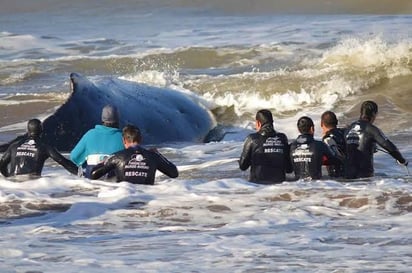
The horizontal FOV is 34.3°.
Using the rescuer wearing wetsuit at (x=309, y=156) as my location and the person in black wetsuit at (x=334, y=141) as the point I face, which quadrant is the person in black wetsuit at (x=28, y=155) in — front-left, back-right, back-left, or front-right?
back-left

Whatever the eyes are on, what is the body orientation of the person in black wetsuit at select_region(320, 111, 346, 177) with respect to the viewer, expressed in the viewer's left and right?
facing away from the viewer and to the left of the viewer

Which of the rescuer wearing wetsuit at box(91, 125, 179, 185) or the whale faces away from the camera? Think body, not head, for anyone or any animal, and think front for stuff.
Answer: the rescuer wearing wetsuit

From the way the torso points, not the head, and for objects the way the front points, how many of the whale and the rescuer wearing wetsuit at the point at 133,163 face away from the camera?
1

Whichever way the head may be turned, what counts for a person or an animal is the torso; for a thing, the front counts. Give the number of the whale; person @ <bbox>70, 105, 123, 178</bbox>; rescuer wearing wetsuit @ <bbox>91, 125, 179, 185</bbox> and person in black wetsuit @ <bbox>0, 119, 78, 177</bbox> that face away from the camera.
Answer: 3

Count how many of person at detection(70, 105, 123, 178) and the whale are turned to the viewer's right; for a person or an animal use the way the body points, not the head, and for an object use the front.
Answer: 1

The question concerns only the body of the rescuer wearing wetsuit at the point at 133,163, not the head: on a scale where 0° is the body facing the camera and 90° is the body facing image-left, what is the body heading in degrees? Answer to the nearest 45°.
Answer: approximately 180°

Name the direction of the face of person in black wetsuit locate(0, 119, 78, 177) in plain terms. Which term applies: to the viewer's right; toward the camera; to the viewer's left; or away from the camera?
away from the camera

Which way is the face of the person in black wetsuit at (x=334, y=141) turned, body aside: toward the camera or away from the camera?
away from the camera

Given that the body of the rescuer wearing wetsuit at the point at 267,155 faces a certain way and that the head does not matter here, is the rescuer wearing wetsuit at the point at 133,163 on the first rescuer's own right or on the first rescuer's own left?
on the first rescuer's own left

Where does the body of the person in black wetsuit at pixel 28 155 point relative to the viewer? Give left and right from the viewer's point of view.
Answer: facing away from the viewer
